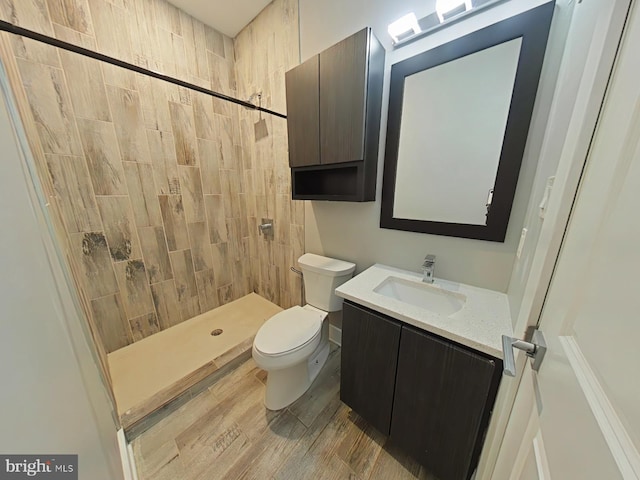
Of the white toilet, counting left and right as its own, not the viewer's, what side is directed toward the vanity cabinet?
left

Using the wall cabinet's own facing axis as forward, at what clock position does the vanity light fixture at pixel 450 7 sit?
The vanity light fixture is roughly at 8 o'clock from the wall cabinet.
